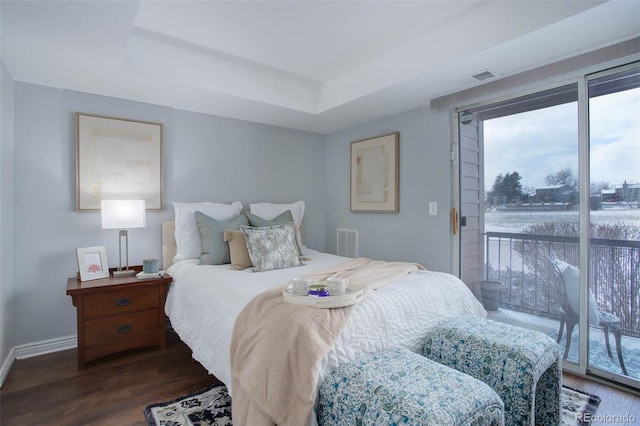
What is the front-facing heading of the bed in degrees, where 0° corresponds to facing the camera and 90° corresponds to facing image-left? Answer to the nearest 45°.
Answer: approximately 315°

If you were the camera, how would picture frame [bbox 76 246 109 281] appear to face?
facing the viewer

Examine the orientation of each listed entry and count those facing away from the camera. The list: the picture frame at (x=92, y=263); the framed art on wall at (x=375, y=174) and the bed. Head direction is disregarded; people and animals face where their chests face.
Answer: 0

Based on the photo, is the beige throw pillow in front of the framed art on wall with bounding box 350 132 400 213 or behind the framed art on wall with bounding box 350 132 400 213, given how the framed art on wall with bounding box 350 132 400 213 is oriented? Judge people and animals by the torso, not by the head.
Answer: in front

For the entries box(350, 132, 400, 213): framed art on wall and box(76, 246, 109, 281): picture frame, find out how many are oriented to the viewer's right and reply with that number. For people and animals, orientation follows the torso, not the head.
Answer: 0

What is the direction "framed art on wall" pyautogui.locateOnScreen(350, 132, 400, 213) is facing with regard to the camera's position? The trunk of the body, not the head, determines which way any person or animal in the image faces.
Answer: facing the viewer and to the left of the viewer

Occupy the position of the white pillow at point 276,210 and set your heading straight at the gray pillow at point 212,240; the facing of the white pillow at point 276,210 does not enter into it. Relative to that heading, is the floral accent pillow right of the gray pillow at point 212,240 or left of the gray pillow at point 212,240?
left

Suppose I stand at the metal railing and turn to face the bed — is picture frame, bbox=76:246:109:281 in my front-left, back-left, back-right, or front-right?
front-right

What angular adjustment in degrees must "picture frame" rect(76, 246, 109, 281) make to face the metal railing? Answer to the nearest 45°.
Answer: approximately 45° to its left

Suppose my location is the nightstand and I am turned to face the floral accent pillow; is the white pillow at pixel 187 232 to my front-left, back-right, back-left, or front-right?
front-left

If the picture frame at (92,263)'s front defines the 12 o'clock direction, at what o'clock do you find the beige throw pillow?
The beige throw pillow is roughly at 10 o'clock from the picture frame.

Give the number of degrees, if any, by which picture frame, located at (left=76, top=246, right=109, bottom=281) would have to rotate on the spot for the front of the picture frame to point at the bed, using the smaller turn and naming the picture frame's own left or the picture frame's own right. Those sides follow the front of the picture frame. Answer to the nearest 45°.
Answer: approximately 45° to the picture frame's own left

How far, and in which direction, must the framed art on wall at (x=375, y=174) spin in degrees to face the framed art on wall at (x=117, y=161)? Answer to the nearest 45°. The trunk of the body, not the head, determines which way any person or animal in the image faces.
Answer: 0° — it already faces it

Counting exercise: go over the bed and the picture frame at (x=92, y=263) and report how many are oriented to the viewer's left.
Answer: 0

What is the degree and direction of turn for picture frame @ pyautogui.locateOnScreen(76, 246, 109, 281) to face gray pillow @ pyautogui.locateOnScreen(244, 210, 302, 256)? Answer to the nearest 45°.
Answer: approximately 90° to its left

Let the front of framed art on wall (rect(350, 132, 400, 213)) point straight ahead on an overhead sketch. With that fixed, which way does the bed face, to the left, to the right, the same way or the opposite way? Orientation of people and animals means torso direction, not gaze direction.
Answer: to the left
